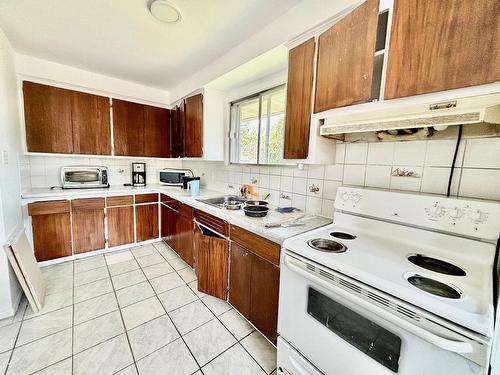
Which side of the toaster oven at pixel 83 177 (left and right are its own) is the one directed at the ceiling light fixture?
front

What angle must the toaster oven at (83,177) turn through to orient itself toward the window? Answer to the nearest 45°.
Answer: approximately 45° to its left

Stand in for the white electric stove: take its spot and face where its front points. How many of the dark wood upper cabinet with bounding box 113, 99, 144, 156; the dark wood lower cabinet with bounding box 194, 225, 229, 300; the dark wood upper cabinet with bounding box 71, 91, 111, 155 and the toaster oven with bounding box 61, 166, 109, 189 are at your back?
0

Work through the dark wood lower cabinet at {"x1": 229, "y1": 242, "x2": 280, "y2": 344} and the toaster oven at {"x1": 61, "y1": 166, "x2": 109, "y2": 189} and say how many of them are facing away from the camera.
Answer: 0

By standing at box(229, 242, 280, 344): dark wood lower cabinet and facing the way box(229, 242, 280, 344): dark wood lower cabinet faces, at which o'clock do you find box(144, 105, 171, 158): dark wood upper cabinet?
The dark wood upper cabinet is roughly at 3 o'clock from the dark wood lower cabinet.

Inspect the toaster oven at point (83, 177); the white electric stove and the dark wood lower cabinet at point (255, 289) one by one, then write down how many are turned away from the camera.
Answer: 0

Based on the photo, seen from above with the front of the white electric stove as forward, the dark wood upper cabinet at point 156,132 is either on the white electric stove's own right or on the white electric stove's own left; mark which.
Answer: on the white electric stove's own right

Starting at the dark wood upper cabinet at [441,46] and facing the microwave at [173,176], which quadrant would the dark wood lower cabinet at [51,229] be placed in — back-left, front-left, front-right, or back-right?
front-left

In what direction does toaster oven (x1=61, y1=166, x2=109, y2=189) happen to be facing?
toward the camera

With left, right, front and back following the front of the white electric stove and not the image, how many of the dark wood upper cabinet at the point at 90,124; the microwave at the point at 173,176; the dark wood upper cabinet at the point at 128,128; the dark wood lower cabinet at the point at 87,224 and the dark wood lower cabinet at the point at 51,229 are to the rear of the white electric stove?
0

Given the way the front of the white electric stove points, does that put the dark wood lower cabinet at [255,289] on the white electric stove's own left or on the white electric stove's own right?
on the white electric stove's own right

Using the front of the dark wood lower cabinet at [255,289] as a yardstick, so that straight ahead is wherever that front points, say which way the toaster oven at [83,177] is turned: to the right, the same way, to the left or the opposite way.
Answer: to the left

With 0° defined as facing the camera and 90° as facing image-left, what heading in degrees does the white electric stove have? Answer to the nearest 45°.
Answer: approximately 45°

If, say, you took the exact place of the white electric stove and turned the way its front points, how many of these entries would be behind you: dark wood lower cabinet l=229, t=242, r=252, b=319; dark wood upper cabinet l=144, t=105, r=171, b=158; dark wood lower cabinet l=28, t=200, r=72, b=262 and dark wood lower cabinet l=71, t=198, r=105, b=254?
0

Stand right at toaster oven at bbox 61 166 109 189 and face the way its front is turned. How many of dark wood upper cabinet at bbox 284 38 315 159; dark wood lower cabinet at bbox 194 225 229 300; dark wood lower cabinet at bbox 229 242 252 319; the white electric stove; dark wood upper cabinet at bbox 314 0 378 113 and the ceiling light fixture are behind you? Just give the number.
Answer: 0
